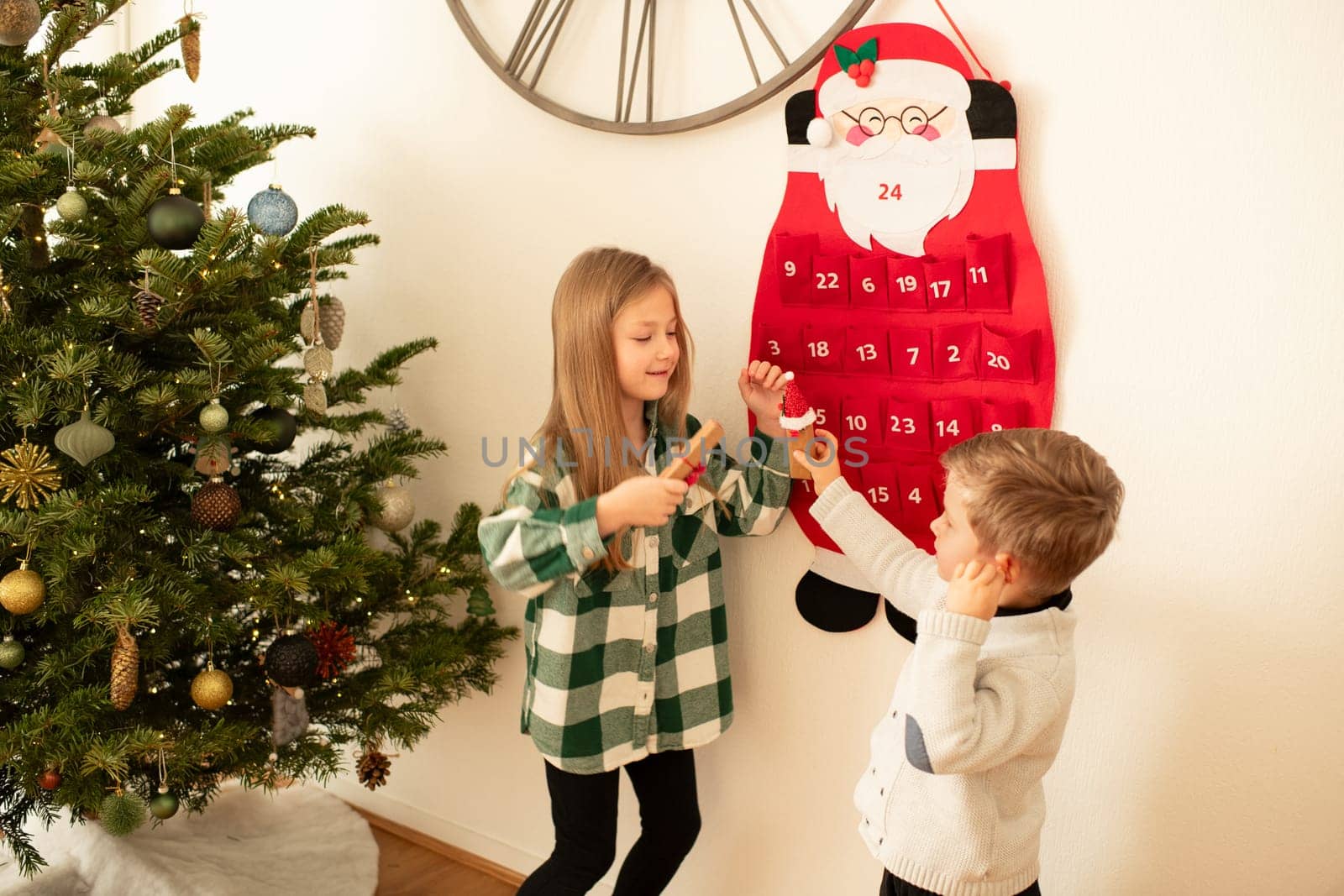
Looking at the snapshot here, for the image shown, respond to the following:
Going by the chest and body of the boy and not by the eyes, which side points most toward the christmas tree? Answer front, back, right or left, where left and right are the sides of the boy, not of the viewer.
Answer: front

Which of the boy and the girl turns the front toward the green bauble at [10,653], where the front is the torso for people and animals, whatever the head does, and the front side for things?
the boy

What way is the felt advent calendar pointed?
toward the camera

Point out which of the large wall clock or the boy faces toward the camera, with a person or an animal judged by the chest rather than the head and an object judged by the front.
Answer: the large wall clock

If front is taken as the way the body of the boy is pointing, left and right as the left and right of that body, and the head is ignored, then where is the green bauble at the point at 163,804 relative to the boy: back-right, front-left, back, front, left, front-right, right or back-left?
front

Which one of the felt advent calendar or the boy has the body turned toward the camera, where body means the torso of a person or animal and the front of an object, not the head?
the felt advent calendar

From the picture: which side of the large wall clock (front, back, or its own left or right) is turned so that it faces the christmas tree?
right

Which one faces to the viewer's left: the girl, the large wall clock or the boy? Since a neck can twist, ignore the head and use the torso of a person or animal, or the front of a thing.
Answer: the boy

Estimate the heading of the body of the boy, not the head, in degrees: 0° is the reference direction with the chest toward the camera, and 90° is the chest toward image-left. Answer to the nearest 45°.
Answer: approximately 90°

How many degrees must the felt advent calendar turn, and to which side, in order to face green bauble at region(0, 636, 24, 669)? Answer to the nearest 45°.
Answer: approximately 90° to its right

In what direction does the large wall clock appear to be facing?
toward the camera
